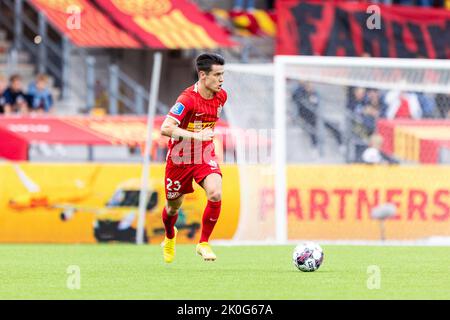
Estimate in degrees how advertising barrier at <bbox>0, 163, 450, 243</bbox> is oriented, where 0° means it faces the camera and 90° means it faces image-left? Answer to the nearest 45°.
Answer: approximately 0°

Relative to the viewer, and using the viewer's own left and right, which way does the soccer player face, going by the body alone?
facing the viewer and to the right of the viewer

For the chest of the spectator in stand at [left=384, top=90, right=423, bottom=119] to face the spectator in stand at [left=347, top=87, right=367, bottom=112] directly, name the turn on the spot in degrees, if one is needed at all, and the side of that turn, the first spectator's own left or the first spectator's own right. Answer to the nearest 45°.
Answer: approximately 45° to the first spectator's own right

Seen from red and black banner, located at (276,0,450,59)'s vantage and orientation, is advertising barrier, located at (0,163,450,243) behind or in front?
in front

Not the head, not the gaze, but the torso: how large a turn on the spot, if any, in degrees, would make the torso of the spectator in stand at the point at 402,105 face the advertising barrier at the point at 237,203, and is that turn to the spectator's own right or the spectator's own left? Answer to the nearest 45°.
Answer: approximately 45° to the spectator's own right

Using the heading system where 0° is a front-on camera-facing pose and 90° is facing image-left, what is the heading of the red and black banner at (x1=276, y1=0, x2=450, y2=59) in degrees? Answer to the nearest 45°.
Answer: approximately 0°
